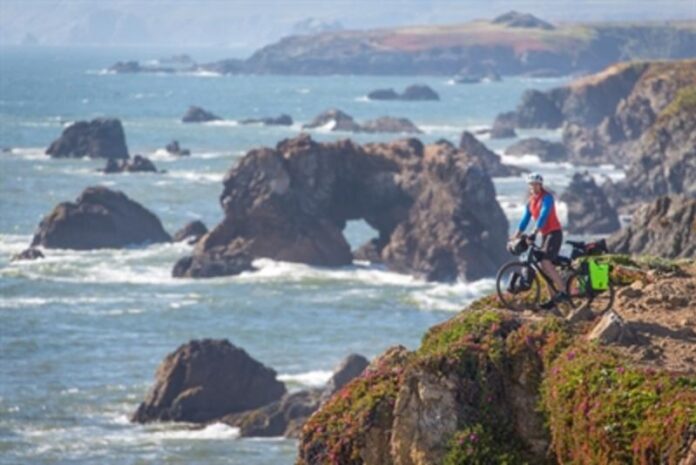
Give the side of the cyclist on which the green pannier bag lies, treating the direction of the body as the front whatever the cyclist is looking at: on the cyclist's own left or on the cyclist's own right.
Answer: on the cyclist's own left

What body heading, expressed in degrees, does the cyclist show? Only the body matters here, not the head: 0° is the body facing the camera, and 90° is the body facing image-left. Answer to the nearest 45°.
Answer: approximately 45°
